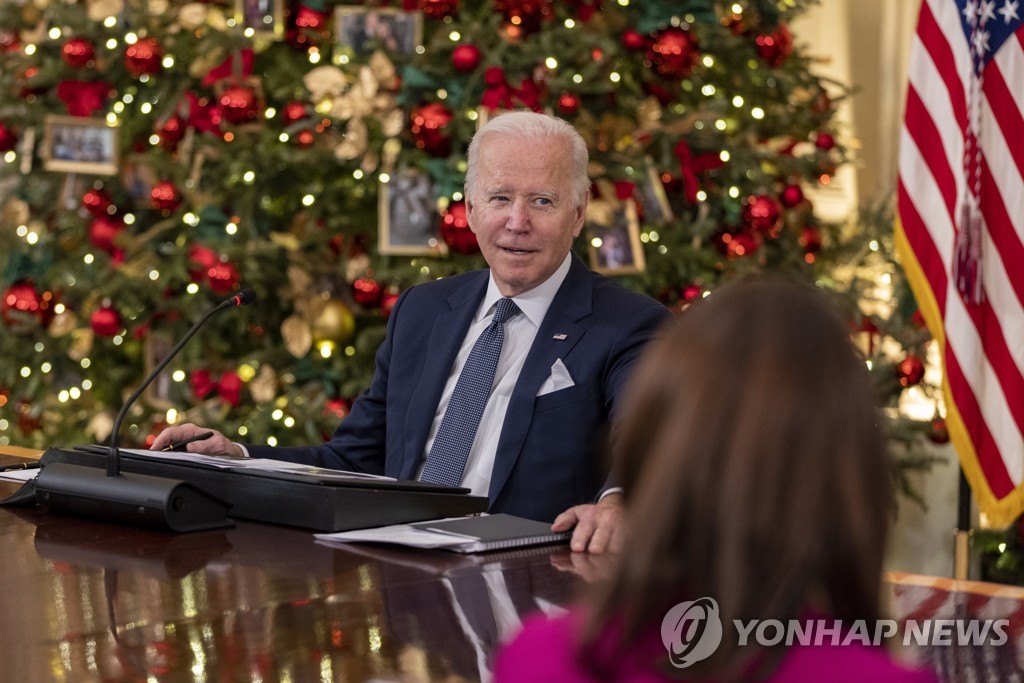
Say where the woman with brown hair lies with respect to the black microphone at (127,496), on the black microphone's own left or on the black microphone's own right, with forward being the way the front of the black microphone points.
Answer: on the black microphone's own right

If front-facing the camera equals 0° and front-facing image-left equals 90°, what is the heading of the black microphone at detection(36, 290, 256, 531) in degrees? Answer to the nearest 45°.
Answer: approximately 225°

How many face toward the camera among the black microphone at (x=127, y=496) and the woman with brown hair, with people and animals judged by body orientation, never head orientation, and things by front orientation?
0

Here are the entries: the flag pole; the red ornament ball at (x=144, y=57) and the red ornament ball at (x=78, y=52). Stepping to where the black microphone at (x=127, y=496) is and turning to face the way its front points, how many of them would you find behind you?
0

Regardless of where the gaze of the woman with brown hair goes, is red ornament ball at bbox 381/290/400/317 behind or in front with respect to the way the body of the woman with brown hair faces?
in front

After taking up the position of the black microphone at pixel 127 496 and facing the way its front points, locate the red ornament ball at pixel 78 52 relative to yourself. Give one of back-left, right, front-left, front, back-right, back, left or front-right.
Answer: front-left

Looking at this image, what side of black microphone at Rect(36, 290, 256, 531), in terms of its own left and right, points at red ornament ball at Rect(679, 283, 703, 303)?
front

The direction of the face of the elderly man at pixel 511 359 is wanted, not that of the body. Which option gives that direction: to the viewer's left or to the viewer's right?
to the viewer's right

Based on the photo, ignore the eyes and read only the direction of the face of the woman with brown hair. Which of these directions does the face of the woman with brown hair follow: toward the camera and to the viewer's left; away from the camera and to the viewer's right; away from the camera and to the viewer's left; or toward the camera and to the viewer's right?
away from the camera and to the viewer's left

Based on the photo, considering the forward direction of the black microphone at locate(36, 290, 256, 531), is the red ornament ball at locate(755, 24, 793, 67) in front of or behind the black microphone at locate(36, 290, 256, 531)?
in front

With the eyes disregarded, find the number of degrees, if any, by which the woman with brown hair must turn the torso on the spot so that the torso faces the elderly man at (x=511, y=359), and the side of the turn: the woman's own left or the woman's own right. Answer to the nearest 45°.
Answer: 0° — they already face them

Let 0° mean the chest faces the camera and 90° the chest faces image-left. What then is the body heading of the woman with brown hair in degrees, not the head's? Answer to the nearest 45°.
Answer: approximately 180°

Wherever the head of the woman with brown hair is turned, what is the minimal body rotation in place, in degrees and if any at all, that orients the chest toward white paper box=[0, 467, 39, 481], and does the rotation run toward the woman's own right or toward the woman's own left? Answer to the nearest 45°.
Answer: approximately 45° to the woman's own left
